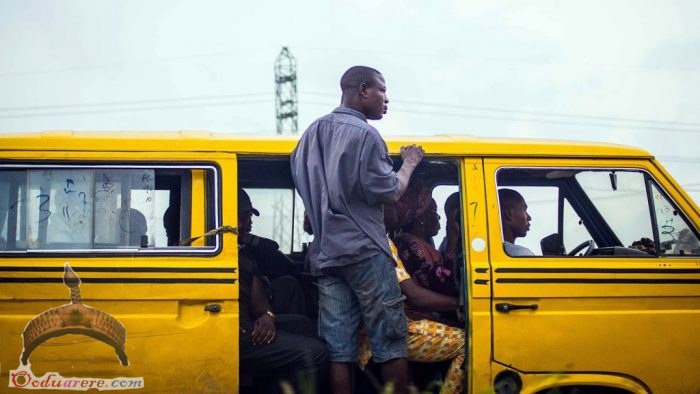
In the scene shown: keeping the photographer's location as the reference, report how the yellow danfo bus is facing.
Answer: facing to the right of the viewer

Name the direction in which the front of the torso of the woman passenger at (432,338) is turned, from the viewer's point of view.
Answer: to the viewer's right

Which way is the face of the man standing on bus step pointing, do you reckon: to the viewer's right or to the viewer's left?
to the viewer's right

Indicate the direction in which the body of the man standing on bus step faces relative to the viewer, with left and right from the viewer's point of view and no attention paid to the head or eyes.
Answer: facing away from the viewer and to the right of the viewer

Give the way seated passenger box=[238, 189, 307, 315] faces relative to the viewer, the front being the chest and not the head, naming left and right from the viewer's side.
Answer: facing to the right of the viewer

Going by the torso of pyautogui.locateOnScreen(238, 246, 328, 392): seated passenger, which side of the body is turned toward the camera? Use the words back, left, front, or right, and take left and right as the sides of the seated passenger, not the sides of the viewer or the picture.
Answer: right

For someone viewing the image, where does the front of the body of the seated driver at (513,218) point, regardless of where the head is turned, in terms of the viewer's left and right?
facing to the right of the viewer
